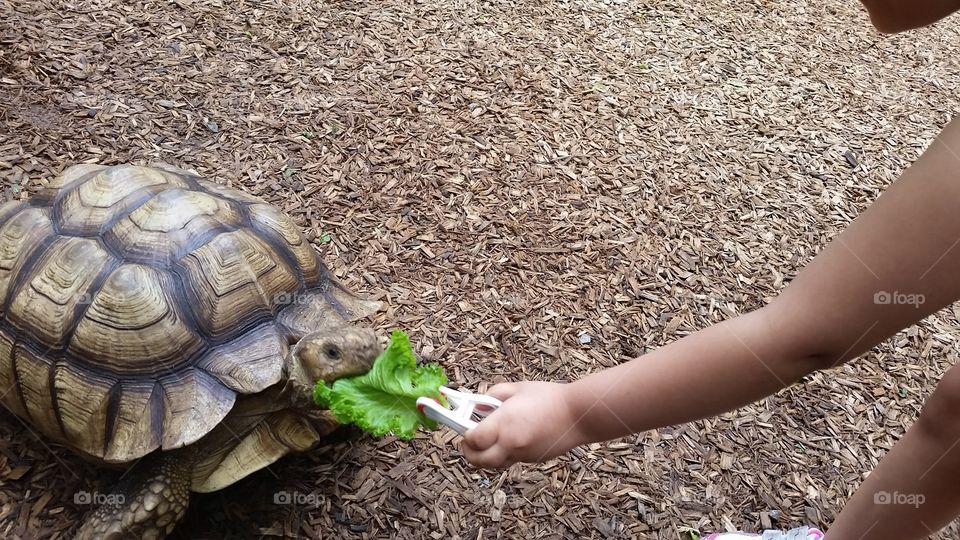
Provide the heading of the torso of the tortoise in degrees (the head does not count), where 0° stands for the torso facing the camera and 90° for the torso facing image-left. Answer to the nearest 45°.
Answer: approximately 315°
